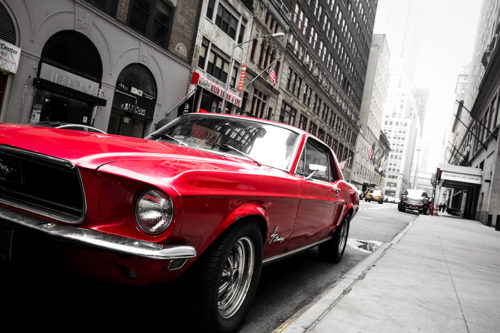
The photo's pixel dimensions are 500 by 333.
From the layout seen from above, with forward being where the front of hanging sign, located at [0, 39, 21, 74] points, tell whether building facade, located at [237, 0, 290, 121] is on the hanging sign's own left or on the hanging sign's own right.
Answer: on the hanging sign's own left

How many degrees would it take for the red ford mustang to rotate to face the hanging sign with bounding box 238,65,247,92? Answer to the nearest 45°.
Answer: approximately 135° to its right

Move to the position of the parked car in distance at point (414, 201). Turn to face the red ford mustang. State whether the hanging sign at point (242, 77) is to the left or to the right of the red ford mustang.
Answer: right

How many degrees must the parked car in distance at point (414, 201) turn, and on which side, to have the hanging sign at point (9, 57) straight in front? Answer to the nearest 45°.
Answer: approximately 45° to its right

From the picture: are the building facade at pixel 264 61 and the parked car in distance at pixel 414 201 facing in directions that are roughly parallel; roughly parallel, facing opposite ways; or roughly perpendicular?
roughly perpendicular

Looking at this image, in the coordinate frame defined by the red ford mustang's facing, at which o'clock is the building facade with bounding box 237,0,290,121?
The building facade is roughly at 5 o'clock from the red ford mustang.

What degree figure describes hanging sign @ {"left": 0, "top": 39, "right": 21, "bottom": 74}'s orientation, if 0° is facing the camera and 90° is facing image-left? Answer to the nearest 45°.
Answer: approximately 315°

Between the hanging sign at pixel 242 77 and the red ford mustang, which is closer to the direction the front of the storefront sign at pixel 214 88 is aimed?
the red ford mustang

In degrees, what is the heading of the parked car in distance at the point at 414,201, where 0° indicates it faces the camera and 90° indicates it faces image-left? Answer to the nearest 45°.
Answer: approximately 0°
